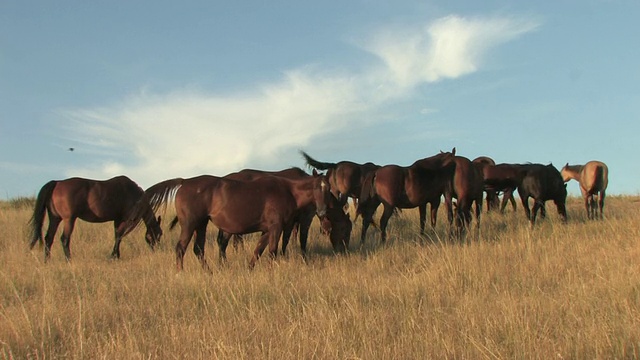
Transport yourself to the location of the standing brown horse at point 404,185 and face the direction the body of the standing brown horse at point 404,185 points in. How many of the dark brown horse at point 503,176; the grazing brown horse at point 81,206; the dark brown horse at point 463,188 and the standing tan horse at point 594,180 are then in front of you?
3

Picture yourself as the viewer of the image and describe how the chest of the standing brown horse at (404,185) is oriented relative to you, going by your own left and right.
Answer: facing away from the viewer and to the right of the viewer

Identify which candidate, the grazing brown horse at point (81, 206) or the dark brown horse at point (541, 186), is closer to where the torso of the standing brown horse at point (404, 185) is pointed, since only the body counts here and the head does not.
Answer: the dark brown horse

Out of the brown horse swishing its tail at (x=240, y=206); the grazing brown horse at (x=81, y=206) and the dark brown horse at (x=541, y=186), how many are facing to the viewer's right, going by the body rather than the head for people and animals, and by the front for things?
3

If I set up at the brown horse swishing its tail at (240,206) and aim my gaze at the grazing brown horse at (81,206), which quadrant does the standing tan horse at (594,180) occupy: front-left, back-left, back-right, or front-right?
back-right

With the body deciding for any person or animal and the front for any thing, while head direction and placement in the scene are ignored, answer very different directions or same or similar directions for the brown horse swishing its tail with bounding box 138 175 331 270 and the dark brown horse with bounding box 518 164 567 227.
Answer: same or similar directions

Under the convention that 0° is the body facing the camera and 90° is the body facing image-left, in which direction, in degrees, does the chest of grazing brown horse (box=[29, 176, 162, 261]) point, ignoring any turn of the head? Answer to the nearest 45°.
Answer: approximately 270°

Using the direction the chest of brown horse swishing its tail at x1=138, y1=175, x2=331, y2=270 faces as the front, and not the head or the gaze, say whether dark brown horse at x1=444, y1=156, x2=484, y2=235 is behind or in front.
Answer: in front

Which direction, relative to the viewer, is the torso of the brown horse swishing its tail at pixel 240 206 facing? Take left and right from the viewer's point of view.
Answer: facing to the right of the viewer

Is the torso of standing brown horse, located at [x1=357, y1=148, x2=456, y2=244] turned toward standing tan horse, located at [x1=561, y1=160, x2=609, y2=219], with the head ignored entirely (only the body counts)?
yes
